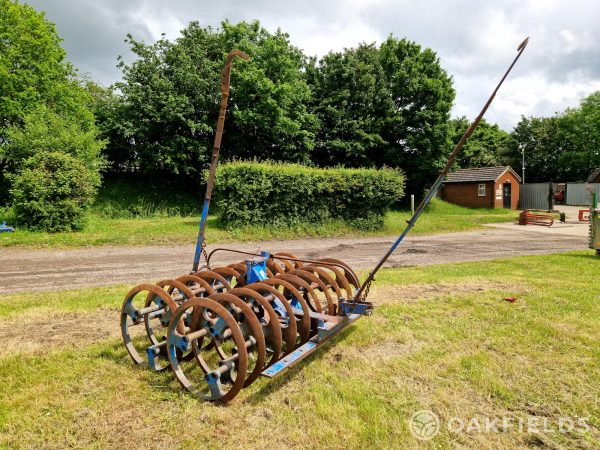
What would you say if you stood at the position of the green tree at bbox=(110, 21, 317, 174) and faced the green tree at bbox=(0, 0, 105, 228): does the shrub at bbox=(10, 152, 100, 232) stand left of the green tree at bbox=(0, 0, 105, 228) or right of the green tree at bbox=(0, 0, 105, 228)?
left

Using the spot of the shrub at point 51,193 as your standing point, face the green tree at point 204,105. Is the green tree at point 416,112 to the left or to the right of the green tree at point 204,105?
right

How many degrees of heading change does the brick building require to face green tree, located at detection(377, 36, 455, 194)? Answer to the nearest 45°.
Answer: approximately 90° to its right

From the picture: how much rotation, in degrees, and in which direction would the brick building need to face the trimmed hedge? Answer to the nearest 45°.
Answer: approximately 45° to its right

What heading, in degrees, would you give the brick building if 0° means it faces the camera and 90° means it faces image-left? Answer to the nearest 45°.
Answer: approximately 315°

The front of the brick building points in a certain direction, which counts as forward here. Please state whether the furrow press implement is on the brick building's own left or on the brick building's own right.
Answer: on the brick building's own right

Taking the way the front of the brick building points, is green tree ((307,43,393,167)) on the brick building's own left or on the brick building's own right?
on the brick building's own right

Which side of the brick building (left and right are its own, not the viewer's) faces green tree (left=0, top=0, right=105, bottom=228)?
right

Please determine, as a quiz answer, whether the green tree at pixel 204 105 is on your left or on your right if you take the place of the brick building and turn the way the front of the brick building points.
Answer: on your right
